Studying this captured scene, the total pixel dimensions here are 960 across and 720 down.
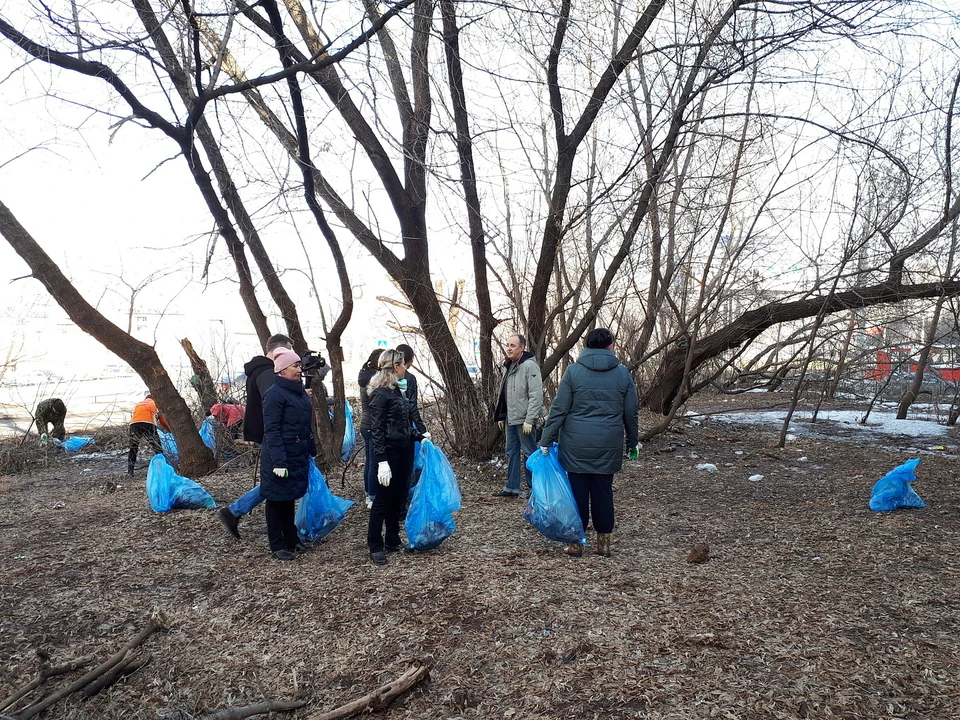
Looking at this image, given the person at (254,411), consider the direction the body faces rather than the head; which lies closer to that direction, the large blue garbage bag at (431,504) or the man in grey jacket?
the man in grey jacket

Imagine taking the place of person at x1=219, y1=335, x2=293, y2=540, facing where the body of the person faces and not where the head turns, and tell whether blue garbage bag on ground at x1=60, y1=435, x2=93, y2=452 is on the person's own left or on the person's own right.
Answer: on the person's own left

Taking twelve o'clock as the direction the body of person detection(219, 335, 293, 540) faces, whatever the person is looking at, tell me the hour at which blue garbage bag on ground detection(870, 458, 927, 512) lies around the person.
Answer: The blue garbage bag on ground is roughly at 2 o'clock from the person.

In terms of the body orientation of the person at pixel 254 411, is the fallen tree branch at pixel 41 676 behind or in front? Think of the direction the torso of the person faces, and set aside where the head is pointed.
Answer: behind

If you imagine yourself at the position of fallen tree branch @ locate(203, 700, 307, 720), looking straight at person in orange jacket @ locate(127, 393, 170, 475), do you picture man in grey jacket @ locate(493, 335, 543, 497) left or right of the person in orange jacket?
right

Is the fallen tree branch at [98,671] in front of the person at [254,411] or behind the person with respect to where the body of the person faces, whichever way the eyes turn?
behind

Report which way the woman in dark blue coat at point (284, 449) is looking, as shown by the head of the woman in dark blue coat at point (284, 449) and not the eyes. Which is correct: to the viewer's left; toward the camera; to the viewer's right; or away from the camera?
to the viewer's right

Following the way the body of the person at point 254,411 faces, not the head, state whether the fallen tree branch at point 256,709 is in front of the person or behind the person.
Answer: behind

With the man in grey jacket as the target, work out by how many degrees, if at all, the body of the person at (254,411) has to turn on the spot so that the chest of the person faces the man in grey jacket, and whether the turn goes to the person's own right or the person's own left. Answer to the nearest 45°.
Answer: approximately 45° to the person's own right

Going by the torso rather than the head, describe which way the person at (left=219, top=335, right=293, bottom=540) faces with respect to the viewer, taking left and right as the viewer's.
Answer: facing away from the viewer and to the right of the viewer

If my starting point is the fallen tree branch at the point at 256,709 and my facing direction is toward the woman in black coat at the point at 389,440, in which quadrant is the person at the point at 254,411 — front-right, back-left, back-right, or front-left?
front-left
